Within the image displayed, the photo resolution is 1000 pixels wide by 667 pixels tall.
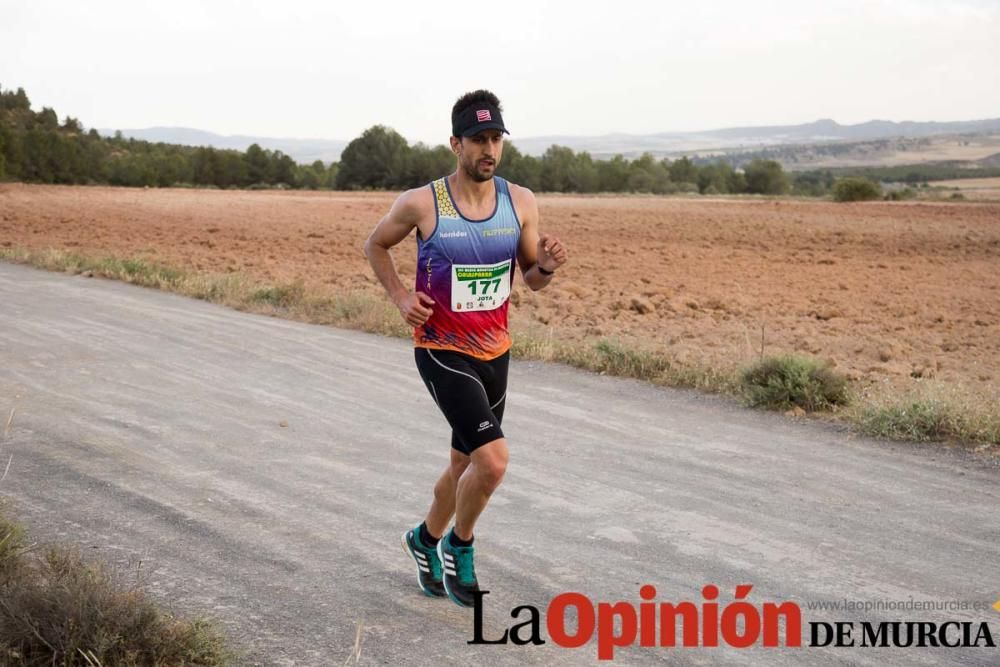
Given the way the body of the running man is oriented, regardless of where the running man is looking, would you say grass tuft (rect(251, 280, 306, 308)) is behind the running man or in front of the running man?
behind

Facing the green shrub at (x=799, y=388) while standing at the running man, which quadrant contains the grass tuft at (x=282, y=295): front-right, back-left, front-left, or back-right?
front-left

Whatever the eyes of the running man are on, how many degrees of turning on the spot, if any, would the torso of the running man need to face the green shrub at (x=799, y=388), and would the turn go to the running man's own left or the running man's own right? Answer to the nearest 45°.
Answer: approximately 90° to the running man's own left

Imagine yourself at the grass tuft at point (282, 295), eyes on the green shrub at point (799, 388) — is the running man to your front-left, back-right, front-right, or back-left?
front-right

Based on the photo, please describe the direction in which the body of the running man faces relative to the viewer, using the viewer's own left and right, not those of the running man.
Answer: facing the viewer and to the right of the viewer

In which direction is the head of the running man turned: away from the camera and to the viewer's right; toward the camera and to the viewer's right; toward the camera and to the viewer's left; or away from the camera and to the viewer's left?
toward the camera and to the viewer's right
